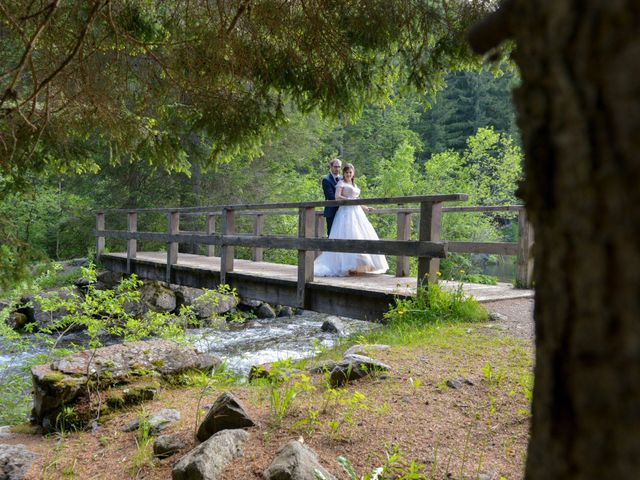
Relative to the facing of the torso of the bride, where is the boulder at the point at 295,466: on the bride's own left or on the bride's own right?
on the bride's own right

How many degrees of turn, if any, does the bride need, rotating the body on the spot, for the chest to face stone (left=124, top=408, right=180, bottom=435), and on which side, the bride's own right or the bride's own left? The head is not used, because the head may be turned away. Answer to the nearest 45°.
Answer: approximately 45° to the bride's own right

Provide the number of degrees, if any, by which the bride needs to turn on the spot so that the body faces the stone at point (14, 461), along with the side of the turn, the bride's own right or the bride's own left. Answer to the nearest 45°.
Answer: approximately 45° to the bride's own right

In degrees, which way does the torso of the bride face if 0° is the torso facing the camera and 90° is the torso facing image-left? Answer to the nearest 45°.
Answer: approximately 315°

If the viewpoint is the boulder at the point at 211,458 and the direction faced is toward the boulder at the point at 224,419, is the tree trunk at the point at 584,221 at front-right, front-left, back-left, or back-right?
back-right

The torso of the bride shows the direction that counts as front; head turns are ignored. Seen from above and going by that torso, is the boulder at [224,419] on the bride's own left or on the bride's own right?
on the bride's own right

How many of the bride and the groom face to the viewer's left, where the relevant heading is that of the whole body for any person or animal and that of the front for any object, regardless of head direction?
0

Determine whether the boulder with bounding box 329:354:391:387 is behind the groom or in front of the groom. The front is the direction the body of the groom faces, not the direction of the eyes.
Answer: in front

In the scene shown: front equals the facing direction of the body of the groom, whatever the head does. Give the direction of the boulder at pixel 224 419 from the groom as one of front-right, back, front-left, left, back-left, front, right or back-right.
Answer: front-right

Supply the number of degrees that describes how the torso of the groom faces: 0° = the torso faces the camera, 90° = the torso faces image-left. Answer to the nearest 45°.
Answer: approximately 315°
